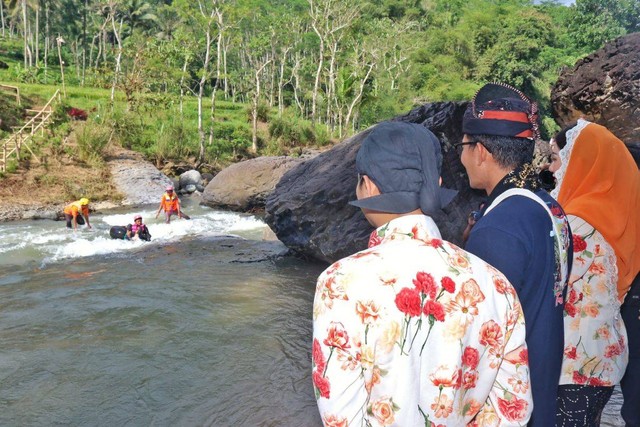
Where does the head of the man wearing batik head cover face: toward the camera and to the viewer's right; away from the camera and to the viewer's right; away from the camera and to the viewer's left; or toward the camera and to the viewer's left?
away from the camera and to the viewer's left

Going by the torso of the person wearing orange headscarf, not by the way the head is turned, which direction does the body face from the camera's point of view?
to the viewer's left

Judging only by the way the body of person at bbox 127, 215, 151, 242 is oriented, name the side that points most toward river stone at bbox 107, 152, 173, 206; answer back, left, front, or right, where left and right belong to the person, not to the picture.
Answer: back

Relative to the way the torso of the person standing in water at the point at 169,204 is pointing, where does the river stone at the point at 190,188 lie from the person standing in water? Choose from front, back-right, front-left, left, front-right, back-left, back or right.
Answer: back

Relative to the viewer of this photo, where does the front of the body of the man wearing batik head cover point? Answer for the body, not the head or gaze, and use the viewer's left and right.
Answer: facing away from the viewer and to the left of the viewer

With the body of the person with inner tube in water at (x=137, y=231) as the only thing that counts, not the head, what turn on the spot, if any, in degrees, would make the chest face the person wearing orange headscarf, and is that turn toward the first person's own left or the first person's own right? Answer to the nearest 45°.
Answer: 0° — they already face them

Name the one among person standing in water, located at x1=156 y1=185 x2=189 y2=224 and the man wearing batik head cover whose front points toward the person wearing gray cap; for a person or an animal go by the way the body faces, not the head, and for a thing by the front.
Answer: the person standing in water

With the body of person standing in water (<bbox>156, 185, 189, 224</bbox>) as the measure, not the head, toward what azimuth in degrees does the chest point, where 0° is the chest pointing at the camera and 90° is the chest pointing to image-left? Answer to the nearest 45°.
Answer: approximately 0°

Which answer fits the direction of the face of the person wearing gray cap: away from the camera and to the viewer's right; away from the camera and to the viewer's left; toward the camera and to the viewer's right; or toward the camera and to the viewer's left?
away from the camera and to the viewer's left

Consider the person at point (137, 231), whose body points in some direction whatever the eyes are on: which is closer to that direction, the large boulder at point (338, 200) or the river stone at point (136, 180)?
the large boulder

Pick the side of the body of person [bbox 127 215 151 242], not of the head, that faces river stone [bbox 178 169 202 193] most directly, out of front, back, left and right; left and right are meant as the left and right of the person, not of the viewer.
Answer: back
